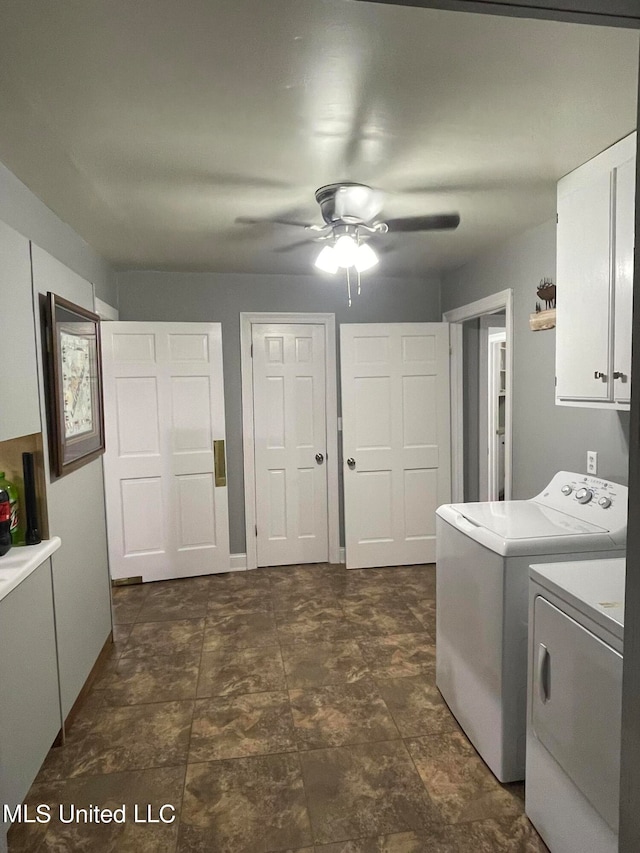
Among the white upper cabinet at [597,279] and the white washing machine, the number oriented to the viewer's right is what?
0

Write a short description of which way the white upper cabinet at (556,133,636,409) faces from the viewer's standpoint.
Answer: facing the viewer and to the left of the viewer

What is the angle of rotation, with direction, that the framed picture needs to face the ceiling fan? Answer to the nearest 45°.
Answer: approximately 45° to its left

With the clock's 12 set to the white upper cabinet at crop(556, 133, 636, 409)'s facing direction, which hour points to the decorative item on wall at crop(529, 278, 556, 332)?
The decorative item on wall is roughly at 4 o'clock from the white upper cabinet.

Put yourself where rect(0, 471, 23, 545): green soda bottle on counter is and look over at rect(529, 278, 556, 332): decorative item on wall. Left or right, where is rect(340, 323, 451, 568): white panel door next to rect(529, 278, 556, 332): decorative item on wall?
left

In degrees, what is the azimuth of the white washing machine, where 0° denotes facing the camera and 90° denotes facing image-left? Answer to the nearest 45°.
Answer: approximately 45°

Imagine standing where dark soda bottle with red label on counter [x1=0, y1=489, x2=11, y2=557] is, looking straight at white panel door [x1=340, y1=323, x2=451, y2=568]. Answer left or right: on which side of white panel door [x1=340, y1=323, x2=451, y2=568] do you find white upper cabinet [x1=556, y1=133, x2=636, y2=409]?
right

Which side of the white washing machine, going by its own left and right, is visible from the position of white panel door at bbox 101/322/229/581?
right

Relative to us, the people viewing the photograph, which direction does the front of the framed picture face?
facing the viewer and to the right of the viewer

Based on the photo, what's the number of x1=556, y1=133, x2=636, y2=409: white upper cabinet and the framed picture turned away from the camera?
0
